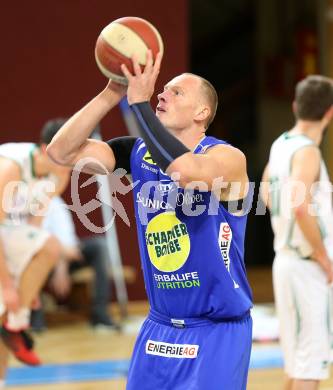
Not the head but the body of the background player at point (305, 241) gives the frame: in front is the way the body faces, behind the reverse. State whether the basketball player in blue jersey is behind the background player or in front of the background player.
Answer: behind

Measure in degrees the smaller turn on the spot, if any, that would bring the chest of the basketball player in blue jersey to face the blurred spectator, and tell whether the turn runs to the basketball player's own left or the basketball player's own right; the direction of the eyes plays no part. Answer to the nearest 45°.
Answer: approximately 135° to the basketball player's own right

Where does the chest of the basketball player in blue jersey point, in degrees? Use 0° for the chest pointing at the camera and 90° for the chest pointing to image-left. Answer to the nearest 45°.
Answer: approximately 45°

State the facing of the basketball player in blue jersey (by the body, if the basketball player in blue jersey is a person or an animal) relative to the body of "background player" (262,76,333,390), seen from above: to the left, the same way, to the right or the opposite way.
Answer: the opposite way

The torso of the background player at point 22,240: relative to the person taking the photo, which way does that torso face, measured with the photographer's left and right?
facing the viewer and to the right of the viewer

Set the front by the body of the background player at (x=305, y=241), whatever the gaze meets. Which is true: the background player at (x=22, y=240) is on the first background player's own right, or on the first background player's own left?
on the first background player's own left

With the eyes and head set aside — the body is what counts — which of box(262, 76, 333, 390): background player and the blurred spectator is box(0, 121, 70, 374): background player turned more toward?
the background player

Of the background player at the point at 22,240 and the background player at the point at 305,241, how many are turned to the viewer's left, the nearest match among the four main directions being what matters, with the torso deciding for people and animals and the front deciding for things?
0

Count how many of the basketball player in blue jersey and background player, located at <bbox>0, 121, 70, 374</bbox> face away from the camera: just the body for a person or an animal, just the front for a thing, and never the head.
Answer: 0

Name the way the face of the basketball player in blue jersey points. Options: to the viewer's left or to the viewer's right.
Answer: to the viewer's left

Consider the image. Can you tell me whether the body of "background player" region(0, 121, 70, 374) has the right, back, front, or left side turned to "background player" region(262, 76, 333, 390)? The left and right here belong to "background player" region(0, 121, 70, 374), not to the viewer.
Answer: front
